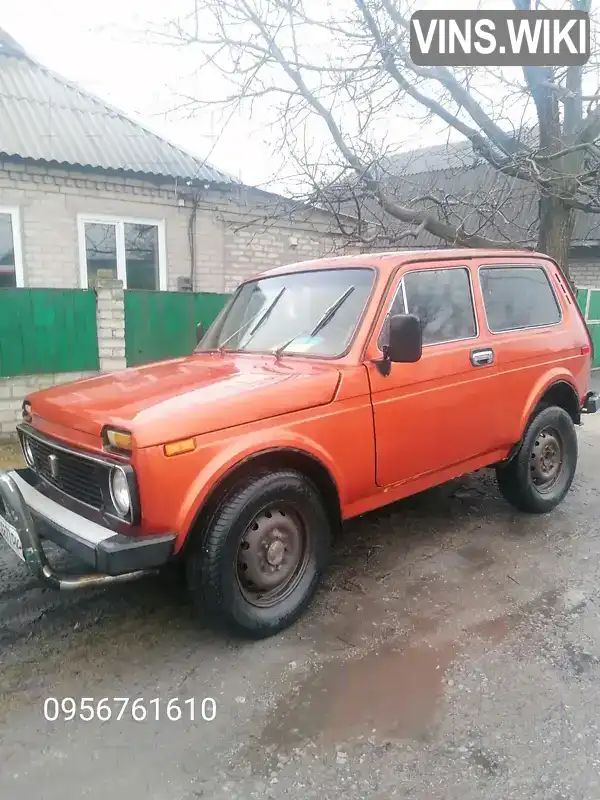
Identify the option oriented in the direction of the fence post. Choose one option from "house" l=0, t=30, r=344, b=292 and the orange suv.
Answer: the house

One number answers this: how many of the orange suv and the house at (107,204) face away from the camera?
0

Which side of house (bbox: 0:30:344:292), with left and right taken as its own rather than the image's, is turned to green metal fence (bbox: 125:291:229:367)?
front

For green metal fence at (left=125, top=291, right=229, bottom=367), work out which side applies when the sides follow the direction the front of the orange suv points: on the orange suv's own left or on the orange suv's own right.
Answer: on the orange suv's own right

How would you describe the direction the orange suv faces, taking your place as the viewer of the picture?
facing the viewer and to the left of the viewer

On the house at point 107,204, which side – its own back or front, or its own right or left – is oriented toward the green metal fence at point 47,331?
front

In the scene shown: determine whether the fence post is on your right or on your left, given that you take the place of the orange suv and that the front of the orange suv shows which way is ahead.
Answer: on your right

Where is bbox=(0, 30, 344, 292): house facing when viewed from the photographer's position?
facing the viewer

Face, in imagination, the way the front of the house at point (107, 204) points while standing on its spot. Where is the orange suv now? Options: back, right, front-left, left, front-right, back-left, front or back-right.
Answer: front
